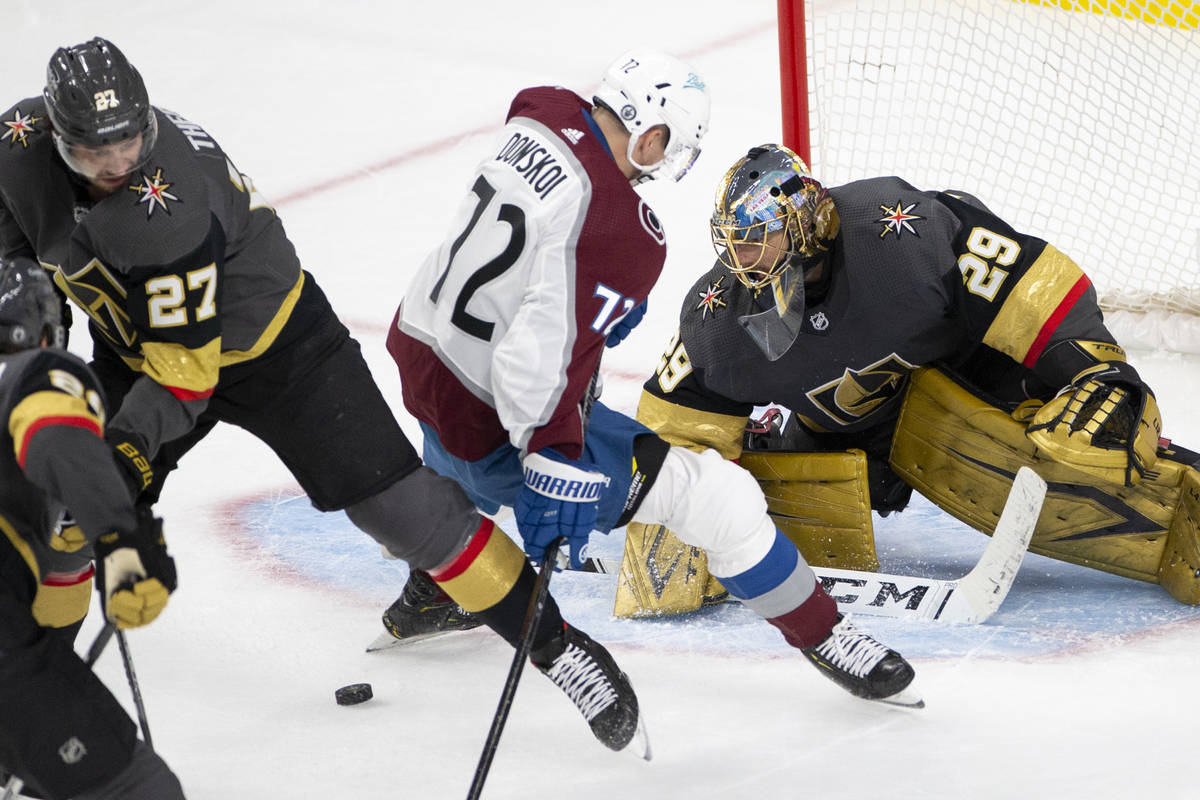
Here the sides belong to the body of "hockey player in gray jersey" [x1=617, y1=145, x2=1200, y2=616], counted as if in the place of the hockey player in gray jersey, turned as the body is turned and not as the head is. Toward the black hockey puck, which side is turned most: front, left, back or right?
front

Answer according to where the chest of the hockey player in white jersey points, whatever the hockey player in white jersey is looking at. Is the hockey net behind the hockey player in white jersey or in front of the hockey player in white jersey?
in front

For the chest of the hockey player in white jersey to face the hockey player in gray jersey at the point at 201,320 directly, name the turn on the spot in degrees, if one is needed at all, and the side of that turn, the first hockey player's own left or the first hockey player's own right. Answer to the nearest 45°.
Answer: approximately 135° to the first hockey player's own left

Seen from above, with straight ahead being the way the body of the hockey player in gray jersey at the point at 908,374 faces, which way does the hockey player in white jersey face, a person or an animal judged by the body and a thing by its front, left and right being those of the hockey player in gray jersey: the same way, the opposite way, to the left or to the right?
the opposite way

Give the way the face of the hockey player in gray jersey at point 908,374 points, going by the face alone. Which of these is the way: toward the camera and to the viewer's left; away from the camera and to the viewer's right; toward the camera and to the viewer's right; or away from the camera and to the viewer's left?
toward the camera and to the viewer's left

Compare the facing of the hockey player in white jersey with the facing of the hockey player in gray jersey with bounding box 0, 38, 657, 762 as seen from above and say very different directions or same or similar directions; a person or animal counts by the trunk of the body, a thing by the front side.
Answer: very different directions

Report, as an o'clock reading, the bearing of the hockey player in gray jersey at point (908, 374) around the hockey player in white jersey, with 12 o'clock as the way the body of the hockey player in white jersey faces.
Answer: The hockey player in gray jersey is roughly at 12 o'clock from the hockey player in white jersey.

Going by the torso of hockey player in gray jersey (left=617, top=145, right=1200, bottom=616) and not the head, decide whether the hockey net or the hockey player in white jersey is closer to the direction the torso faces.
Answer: the hockey player in white jersey

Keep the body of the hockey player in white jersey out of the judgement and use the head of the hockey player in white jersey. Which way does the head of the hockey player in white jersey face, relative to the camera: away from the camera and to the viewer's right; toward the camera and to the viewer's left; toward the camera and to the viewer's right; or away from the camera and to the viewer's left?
away from the camera and to the viewer's right

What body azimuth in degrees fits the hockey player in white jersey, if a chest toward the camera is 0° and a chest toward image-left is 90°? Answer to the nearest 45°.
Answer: approximately 225°

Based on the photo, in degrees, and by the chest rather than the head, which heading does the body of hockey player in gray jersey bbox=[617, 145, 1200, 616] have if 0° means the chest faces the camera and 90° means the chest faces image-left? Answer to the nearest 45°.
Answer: approximately 45°
